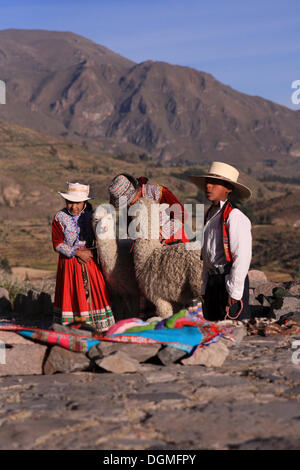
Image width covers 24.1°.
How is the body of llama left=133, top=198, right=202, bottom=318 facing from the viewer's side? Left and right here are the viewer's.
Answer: facing to the left of the viewer

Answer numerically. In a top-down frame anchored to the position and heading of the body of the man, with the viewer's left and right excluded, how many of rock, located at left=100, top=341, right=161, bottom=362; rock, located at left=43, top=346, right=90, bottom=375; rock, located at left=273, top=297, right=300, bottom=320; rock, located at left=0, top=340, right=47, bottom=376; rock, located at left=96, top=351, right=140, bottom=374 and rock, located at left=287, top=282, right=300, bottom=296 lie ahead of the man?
4

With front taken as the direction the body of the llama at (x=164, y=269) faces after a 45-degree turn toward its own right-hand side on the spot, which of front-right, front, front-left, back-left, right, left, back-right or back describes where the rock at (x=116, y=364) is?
back-left

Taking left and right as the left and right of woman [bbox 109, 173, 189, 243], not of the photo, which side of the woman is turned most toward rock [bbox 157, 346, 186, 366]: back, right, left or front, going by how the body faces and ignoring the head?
left

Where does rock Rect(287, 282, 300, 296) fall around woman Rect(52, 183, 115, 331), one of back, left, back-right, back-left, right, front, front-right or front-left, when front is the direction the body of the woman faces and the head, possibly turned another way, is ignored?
left

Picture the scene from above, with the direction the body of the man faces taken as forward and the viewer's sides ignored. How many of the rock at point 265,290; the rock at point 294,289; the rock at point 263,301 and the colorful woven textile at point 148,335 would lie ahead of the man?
1

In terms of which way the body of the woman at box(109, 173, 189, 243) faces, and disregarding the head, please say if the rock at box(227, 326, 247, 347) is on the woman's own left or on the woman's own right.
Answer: on the woman's own left

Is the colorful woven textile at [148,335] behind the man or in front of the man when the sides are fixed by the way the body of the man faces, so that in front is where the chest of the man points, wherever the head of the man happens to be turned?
in front

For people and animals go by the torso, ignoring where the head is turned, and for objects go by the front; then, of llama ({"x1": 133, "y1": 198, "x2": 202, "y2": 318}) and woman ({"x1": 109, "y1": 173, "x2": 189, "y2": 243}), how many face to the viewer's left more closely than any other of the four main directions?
2

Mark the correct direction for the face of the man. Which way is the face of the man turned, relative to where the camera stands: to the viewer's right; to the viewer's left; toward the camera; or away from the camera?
to the viewer's left

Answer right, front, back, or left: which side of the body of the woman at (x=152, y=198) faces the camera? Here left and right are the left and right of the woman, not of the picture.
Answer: left
